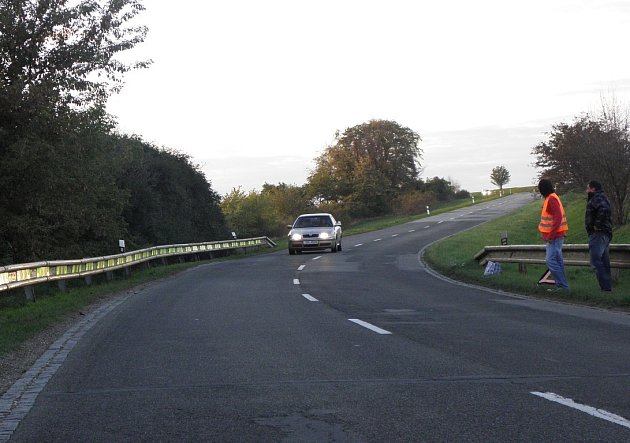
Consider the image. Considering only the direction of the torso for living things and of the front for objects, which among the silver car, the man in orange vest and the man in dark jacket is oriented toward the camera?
the silver car

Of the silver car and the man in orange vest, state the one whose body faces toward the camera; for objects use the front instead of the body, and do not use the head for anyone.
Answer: the silver car

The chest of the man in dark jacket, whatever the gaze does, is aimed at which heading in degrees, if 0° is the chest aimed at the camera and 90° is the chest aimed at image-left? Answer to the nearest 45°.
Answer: approximately 90°

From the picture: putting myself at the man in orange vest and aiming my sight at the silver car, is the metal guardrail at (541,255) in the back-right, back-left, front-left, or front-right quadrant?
front-right

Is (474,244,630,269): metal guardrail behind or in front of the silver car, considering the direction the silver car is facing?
in front

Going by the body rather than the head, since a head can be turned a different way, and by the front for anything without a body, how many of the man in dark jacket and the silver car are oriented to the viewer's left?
1

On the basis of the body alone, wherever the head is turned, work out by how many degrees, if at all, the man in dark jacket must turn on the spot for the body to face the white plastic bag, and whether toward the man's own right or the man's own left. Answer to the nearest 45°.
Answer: approximately 45° to the man's own right

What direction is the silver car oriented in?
toward the camera

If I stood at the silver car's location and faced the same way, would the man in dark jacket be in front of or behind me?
in front

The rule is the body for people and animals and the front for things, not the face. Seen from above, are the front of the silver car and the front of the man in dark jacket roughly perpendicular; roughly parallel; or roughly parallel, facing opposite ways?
roughly perpendicular
